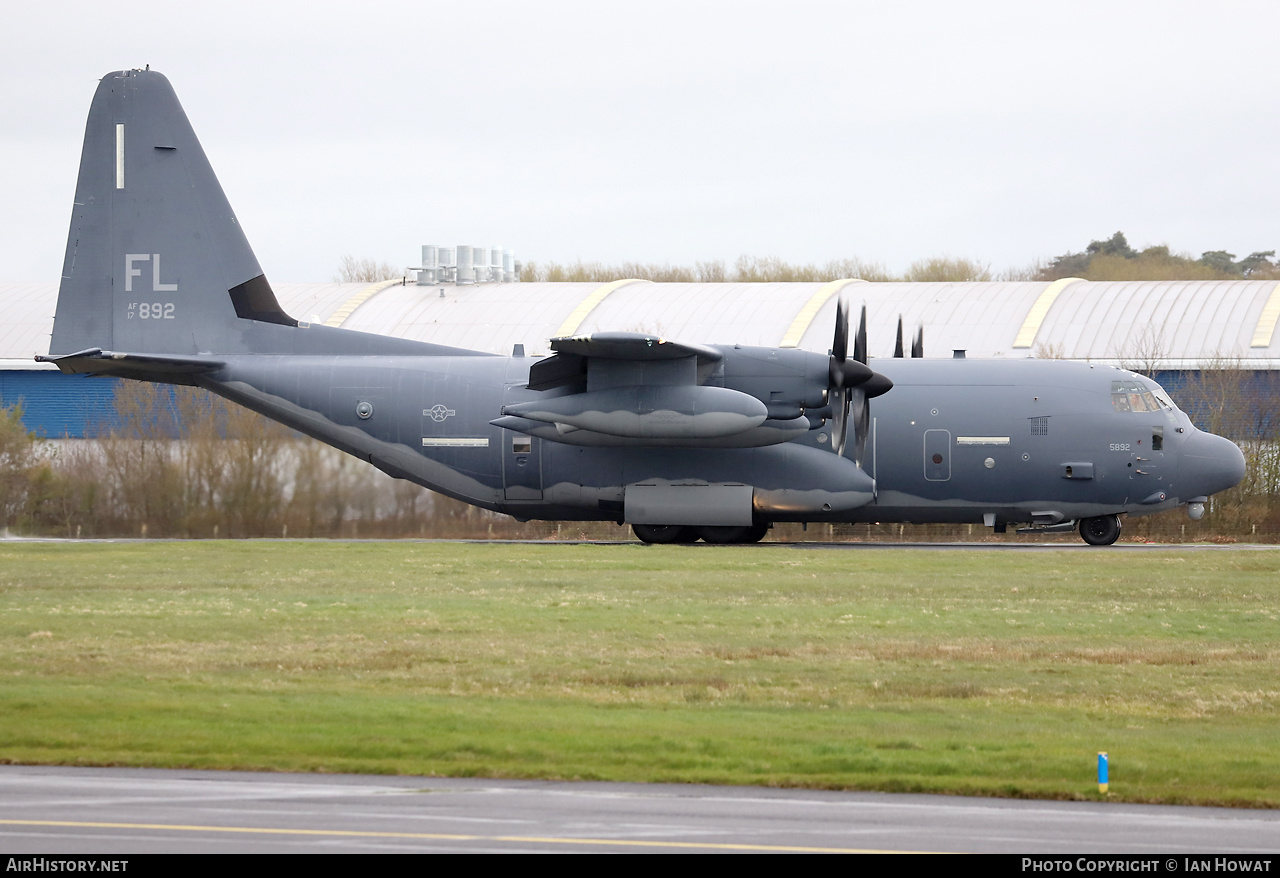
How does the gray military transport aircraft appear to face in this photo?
to the viewer's right
